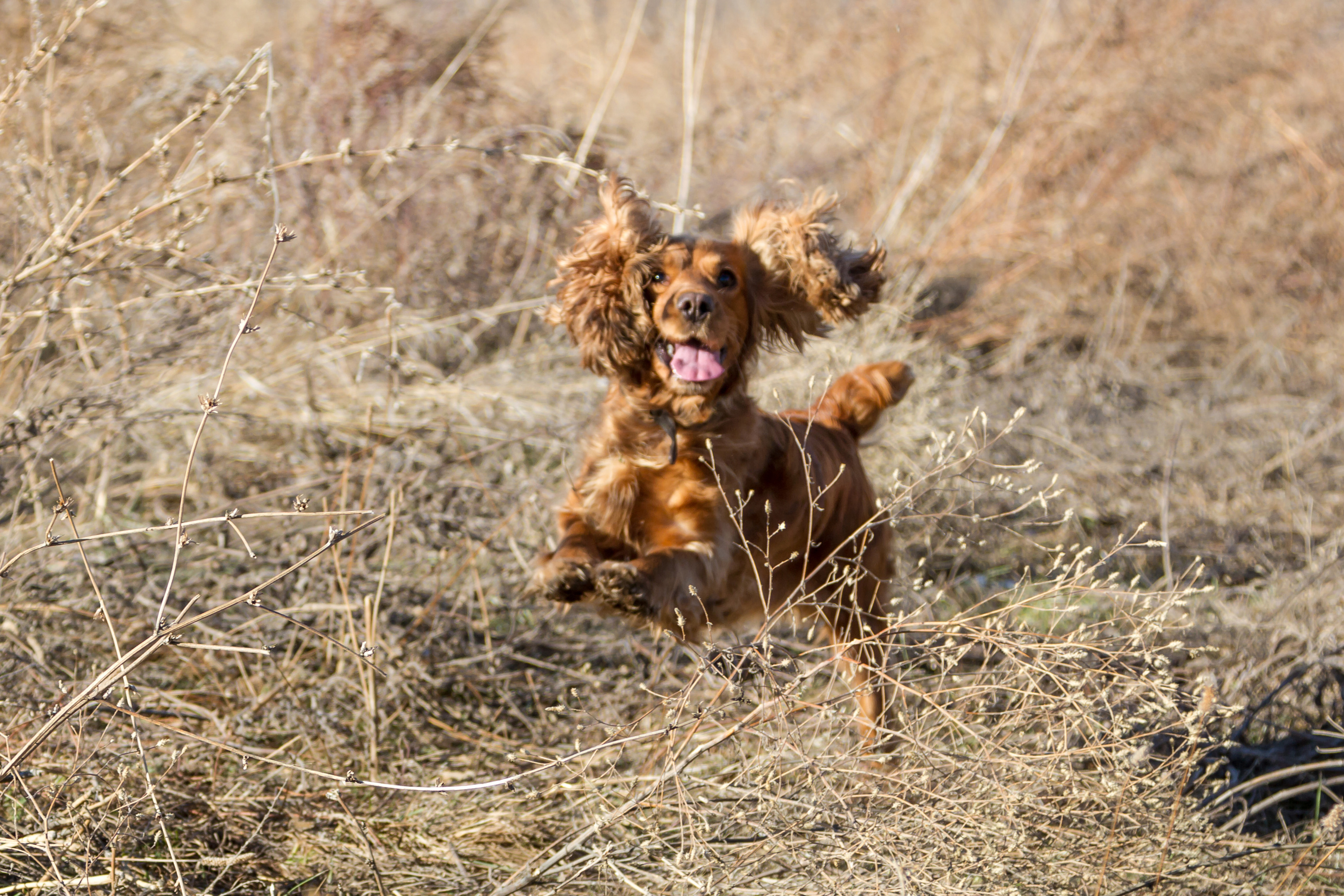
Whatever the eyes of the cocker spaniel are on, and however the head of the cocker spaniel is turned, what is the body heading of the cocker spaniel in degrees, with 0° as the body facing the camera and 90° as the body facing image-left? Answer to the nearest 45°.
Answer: approximately 45°
